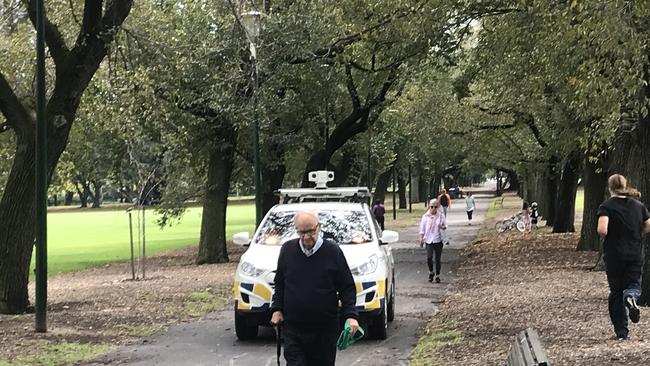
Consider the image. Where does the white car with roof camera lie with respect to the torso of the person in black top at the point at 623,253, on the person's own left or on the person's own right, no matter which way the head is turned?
on the person's own left

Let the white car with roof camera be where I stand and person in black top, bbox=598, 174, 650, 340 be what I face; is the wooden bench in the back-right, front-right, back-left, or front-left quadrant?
front-right

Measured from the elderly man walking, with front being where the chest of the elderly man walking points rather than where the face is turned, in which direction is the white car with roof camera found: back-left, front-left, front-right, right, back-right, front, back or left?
back

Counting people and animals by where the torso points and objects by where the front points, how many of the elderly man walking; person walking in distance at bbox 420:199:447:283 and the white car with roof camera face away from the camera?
0

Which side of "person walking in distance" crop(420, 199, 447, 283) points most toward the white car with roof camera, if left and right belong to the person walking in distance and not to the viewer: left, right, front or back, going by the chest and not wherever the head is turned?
front

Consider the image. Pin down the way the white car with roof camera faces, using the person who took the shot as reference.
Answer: facing the viewer

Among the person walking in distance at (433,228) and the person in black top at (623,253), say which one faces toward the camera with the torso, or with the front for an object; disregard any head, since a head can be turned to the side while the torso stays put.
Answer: the person walking in distance

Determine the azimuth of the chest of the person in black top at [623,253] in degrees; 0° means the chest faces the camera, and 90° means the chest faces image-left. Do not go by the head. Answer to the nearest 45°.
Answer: approximately 180°

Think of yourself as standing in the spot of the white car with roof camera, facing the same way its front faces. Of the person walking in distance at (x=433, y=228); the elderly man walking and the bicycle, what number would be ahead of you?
1

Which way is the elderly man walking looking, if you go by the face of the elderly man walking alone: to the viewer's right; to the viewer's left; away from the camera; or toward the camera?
toward the camera

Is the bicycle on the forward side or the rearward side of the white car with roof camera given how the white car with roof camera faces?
on the rearward side

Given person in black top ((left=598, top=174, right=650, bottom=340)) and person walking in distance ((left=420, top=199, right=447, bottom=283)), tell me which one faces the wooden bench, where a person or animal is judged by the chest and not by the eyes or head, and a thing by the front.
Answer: the person walking in distance

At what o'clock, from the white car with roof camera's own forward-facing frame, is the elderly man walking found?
The elderly man walking is roughly at 12 o'clock from the white car with roof camera.

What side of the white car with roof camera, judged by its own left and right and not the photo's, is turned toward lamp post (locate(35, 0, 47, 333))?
right

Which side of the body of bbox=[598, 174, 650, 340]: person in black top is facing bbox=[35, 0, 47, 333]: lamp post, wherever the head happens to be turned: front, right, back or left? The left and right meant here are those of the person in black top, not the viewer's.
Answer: left

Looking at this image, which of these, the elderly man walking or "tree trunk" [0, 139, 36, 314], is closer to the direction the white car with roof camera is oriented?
the elderly man walking

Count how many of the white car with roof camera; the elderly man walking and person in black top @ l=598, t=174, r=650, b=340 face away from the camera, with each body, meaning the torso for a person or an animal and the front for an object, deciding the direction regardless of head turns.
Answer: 1
